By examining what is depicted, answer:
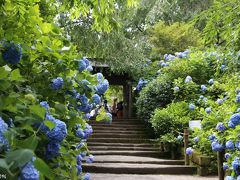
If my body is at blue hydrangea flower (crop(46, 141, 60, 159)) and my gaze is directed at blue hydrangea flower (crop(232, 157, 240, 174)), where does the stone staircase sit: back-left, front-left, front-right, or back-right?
front-left

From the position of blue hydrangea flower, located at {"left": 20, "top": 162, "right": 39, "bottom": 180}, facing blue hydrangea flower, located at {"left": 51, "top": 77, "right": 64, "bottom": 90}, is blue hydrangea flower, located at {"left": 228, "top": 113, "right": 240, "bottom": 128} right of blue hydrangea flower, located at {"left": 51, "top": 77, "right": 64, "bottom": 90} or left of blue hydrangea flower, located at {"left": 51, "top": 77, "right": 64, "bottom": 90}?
right

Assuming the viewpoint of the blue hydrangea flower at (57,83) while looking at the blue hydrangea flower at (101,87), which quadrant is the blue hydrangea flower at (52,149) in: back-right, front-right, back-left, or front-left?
back-right

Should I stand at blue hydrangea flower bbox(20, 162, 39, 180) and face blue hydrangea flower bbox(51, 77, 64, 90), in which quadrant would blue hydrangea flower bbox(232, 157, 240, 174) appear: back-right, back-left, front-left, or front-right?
front-right

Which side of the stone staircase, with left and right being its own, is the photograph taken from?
front

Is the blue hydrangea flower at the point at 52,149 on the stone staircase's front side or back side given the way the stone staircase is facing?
on the front side

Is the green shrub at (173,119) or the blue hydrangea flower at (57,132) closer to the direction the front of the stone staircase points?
the blue hydrangea flower

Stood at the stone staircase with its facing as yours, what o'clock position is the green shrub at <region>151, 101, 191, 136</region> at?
The green shrub is roughly at 9 o'clock from the stone staircase.

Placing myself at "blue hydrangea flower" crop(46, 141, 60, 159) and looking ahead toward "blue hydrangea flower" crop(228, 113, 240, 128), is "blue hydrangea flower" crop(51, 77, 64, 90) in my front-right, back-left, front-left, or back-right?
front-left

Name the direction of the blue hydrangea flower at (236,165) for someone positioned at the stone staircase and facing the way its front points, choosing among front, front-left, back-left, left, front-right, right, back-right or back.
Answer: front
